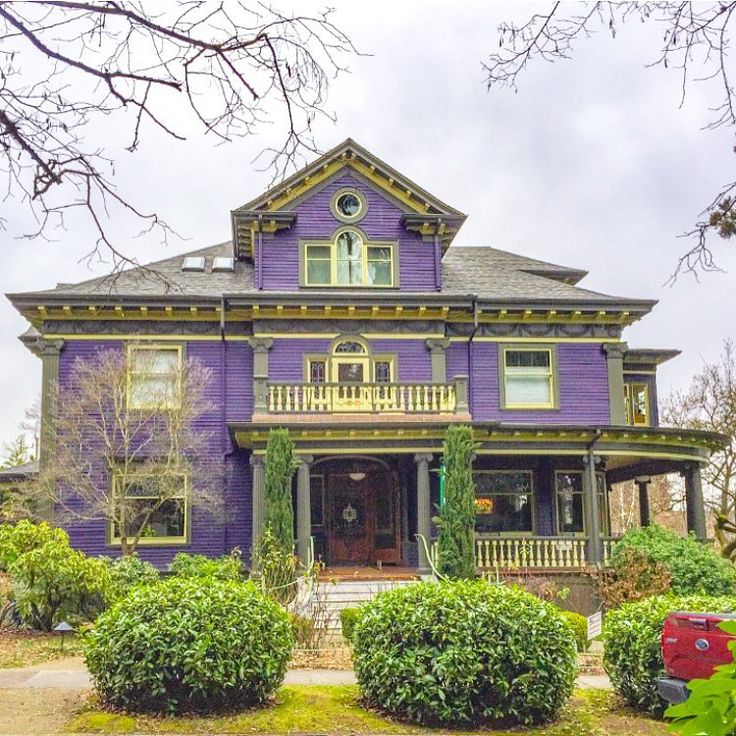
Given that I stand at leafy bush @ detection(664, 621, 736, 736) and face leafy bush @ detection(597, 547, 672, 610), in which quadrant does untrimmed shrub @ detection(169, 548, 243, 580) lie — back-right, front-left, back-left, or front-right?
front-left

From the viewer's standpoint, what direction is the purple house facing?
toward the camera

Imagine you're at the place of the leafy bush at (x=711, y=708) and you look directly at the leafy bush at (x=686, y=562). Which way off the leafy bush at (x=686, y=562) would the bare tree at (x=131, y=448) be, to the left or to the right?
left

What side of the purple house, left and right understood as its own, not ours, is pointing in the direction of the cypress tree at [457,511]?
front

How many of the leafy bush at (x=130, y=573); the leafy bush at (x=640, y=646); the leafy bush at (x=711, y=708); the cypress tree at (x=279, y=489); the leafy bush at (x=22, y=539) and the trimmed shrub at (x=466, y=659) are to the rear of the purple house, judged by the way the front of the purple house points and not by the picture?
0

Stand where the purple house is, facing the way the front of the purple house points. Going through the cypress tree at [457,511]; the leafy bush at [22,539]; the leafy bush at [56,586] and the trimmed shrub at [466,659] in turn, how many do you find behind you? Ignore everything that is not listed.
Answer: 0

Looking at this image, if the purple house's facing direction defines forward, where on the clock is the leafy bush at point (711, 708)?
The leafy bush is roughly at 12 o'clock from the purple house.

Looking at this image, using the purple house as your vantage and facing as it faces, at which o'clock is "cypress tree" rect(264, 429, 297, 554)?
The cypress tree is roughly at 1 o'clock from the purple house.

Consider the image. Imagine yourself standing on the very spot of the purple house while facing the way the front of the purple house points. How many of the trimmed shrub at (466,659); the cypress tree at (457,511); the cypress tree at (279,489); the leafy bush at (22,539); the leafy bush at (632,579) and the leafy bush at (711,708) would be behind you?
0

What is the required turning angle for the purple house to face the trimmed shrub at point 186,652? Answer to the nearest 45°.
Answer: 0° — it already faces it

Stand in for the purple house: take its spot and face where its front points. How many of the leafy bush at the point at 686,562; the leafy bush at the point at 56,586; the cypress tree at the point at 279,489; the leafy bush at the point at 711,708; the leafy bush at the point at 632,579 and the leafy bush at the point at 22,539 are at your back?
0

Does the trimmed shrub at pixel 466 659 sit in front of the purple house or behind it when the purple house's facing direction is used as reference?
in front

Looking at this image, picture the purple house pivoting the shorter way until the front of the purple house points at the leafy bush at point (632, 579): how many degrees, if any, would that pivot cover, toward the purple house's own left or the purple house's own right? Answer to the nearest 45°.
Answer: approximately 45° to the purple house's own left

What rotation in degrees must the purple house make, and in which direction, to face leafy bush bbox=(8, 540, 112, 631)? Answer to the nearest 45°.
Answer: approximately 45° to its right

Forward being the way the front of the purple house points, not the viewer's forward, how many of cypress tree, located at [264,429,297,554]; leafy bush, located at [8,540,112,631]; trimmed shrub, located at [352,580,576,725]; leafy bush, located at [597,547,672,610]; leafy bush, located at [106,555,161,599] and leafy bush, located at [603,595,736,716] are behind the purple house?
0

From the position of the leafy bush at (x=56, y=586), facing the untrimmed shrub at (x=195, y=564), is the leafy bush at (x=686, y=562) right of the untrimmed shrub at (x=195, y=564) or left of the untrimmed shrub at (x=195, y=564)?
right

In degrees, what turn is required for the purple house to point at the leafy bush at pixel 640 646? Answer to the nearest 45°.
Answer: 0° — it already faces it

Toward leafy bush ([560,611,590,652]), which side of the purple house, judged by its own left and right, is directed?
front
